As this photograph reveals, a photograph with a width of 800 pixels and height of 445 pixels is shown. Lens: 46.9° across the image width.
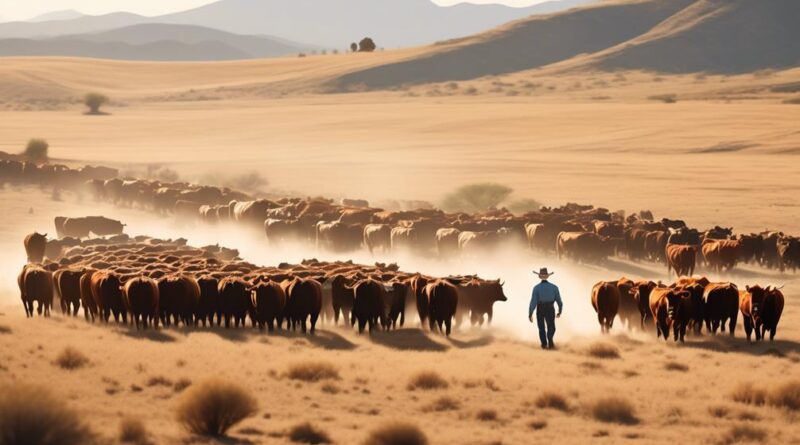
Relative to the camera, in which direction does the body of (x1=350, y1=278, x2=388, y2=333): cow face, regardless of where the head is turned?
away from the camera

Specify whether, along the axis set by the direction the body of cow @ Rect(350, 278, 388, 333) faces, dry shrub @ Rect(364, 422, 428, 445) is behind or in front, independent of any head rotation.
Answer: behind

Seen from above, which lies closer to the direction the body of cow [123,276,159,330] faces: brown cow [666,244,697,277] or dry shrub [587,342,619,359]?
the brown cow

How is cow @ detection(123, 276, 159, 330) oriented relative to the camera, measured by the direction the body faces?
away from the camera

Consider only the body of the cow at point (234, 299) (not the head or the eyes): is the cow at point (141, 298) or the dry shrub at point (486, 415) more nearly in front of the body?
the cow

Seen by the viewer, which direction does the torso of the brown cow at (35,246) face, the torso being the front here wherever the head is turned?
away from the camera

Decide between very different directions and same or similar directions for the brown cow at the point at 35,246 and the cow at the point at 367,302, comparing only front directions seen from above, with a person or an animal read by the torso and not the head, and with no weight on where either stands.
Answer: same or similar directions

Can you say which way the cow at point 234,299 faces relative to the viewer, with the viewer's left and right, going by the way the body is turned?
facing away from the viewer

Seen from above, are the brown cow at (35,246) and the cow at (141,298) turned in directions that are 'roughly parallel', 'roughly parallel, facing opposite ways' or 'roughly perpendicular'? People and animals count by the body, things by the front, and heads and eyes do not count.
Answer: roughly parallel

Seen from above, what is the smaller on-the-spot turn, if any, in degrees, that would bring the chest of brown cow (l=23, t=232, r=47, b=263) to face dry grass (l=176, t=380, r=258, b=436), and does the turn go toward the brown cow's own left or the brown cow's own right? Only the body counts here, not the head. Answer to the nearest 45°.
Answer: approximately 180°

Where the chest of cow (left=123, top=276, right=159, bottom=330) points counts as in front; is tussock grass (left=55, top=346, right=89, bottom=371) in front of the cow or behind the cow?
behind

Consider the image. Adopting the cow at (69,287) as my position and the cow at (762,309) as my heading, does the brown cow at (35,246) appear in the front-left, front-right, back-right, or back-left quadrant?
back-left
